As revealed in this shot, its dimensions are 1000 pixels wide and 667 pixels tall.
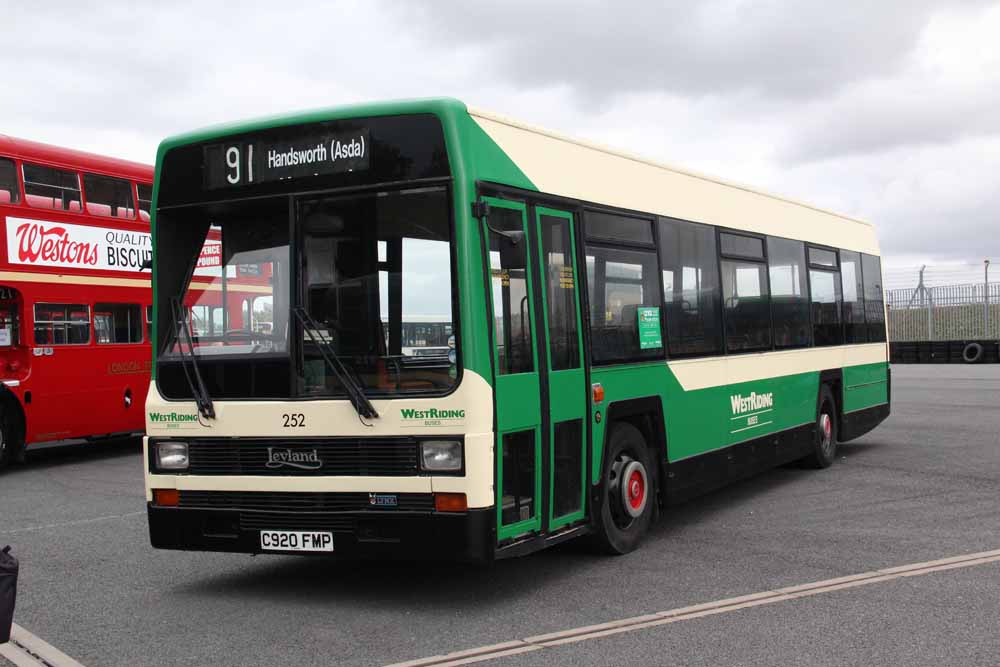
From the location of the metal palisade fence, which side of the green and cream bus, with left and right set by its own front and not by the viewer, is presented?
back

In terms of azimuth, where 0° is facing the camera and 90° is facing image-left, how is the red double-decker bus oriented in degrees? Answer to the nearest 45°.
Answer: approximately 45°

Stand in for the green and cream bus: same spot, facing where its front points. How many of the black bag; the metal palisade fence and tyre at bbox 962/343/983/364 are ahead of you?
1

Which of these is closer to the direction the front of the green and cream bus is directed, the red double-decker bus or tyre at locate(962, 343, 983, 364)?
the red double-decker bus

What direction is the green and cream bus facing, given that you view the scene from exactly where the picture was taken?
facing the viewer and to the left of the viewer

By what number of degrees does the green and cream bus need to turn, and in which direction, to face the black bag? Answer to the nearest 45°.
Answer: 0° — it already faces it

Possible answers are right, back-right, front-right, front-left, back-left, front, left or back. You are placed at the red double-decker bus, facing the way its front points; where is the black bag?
front-left

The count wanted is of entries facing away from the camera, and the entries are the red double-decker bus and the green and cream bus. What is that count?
0

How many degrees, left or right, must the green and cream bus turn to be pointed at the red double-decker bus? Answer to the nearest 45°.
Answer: approximately 90° to its right

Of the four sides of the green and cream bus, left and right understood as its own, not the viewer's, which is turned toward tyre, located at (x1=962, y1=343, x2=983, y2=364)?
back

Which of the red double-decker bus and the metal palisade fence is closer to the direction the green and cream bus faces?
the red double-decker bus
